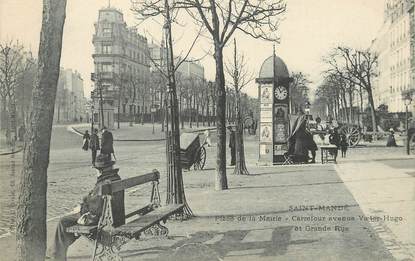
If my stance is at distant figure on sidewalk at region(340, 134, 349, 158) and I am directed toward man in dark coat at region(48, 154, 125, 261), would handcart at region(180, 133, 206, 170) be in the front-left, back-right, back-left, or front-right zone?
front-right

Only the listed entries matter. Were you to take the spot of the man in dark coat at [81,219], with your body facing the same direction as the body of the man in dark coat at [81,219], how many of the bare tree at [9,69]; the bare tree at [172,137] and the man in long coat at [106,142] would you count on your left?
0

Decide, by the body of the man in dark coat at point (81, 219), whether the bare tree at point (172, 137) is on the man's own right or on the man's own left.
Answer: on the man's own right

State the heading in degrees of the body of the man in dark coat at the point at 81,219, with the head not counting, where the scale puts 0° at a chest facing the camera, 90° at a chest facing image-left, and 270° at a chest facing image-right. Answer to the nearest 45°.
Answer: approximately 90°

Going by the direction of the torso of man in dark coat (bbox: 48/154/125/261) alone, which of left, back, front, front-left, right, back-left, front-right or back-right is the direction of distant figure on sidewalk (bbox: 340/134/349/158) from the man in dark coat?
back-right

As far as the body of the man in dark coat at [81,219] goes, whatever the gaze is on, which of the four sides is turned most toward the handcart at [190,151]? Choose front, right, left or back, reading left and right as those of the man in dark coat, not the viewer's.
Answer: right

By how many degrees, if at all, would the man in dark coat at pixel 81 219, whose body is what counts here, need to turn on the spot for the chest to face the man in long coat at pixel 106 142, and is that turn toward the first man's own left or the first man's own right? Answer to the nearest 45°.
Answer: approximately 90° to the first man's own right

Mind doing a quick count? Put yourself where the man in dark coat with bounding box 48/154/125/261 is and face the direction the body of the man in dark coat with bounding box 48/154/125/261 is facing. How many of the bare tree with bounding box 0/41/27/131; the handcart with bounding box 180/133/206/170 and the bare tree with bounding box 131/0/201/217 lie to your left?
0

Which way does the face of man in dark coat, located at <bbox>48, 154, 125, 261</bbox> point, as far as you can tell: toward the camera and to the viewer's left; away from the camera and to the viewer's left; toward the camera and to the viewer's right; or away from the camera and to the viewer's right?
toward the camera and to the viewer's left

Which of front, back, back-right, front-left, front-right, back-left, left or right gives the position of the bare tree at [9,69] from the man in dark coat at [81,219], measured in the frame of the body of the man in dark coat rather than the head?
right

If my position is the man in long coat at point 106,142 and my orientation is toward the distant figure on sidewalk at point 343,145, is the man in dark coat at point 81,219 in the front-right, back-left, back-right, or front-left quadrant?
back-right
